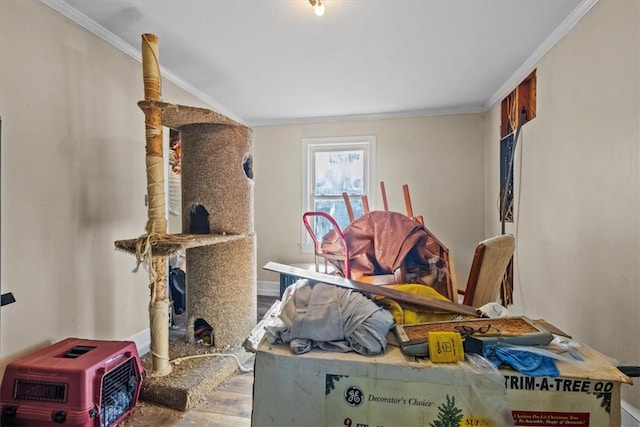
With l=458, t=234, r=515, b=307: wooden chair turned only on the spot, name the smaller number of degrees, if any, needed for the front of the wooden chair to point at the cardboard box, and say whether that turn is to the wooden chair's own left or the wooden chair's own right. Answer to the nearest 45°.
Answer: approximately 135° to the wooden chair's own left

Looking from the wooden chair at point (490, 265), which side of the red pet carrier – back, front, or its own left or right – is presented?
front

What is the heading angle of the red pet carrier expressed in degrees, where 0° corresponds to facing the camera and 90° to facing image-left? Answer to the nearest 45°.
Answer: approximately 315°

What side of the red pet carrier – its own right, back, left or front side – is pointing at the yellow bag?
front

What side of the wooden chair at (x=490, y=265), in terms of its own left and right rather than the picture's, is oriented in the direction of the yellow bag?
left

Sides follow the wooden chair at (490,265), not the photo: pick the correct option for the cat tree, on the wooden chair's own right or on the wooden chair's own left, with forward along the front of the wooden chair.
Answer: on the wooden chair's own left

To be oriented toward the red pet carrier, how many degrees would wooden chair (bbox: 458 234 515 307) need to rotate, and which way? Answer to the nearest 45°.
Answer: approximately 90° to its left

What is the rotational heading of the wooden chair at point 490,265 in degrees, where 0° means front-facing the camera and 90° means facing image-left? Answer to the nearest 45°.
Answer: approximately 135°

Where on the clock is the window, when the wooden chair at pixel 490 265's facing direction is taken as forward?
The window is roughly at 12 o'clock from the wooden chair.
